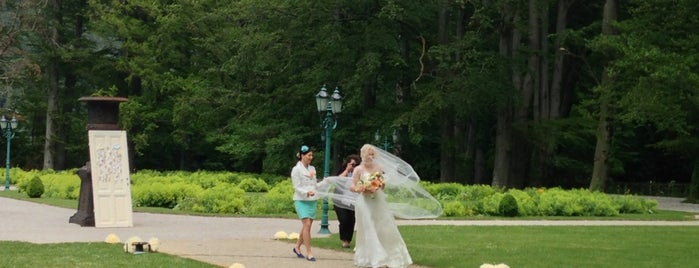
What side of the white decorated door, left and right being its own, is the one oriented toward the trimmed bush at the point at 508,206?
left

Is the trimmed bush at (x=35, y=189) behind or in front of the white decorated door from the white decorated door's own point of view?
behind

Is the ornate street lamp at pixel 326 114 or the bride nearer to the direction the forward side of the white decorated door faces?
the bride

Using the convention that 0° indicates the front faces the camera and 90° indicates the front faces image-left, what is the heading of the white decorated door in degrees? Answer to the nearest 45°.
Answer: approximately 0°

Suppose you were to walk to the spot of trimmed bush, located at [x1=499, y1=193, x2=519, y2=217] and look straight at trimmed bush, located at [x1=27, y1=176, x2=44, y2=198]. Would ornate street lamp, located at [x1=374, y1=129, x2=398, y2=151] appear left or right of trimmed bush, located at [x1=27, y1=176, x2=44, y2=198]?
right

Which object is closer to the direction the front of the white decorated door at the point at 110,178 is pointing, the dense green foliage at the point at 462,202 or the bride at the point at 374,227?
the bride
